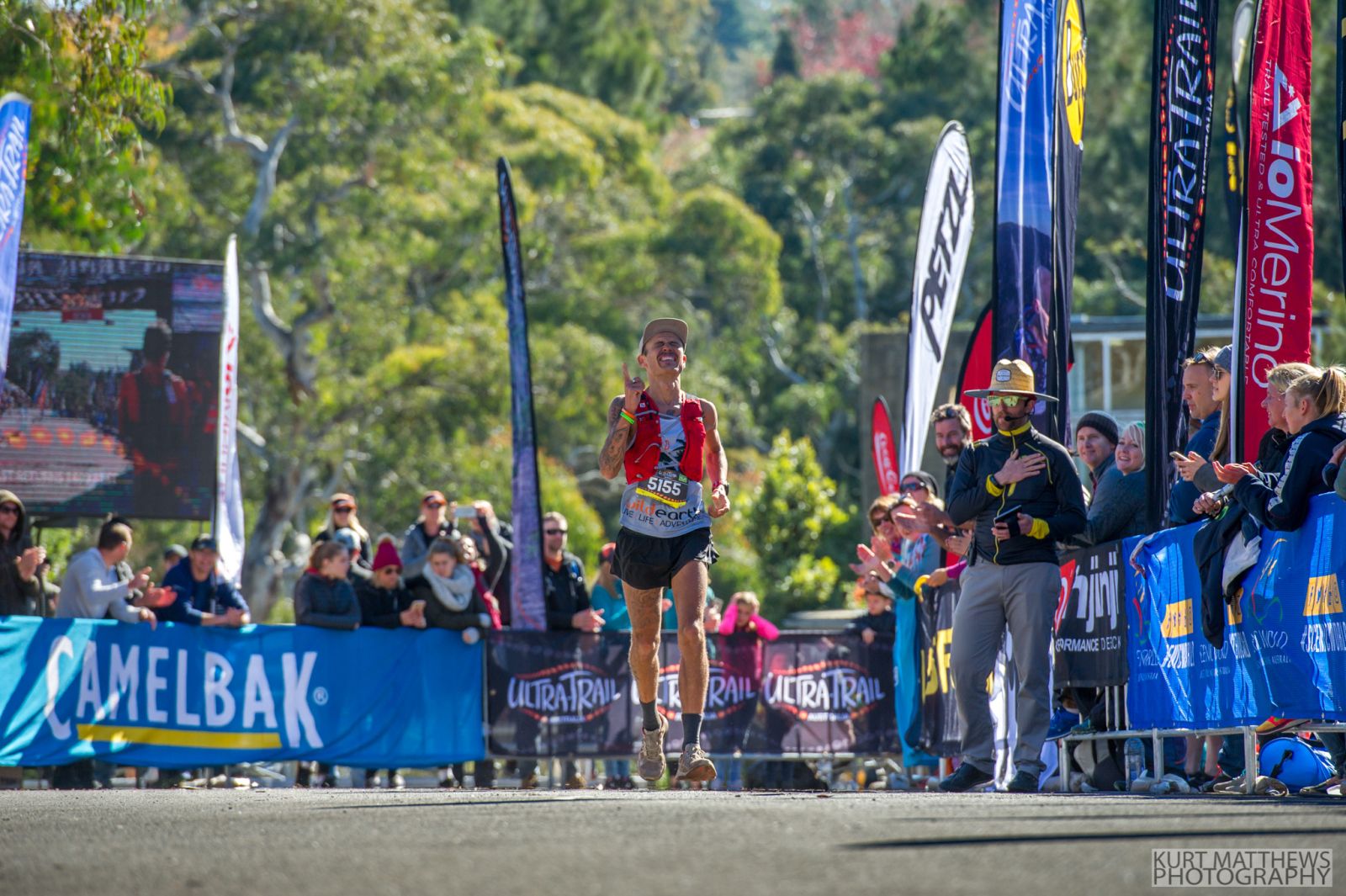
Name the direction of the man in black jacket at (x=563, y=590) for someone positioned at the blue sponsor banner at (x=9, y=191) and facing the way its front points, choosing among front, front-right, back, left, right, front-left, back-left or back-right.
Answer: left

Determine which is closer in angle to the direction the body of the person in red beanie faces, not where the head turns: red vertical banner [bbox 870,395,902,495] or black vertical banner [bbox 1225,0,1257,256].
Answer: the black vertical banner

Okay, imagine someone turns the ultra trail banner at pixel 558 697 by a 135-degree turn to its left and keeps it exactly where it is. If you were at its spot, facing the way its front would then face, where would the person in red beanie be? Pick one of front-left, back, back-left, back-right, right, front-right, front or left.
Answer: back-left

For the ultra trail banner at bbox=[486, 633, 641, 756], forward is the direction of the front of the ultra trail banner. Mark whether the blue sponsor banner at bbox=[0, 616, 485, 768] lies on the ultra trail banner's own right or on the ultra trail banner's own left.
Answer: on the ultra trail banner's own right

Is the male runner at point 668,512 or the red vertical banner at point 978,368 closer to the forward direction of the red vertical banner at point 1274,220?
the male runner

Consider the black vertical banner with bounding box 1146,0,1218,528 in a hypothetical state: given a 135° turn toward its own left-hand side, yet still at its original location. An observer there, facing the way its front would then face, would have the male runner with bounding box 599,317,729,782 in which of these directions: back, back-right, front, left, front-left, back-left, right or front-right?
back

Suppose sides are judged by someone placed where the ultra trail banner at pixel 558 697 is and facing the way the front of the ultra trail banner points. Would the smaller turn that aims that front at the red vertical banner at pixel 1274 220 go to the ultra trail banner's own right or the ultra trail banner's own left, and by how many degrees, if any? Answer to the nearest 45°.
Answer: approximately 45° to the ultra trail banner's own left

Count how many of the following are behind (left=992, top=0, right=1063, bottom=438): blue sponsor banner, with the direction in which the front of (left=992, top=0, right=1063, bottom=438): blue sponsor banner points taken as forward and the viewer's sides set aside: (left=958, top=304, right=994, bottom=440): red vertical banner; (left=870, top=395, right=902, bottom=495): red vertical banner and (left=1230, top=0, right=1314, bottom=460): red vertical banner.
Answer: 2
